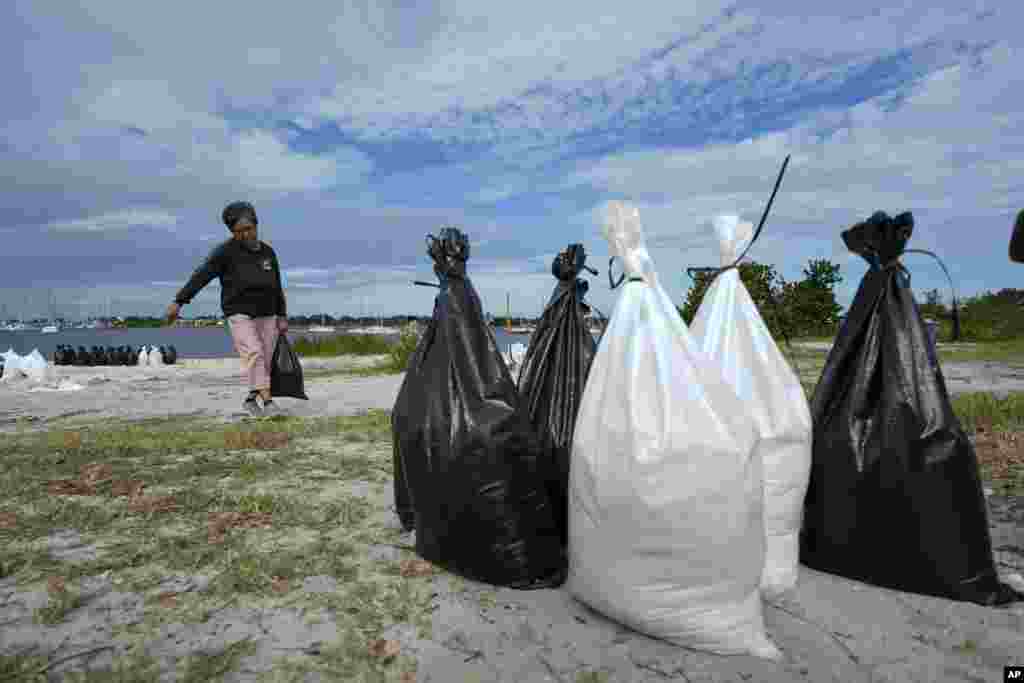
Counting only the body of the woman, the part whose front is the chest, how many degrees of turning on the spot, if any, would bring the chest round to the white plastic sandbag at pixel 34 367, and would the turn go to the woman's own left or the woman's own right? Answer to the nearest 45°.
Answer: approximately 135° to the woman's own right

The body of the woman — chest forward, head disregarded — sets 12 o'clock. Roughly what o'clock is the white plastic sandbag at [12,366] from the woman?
The white plastic sandbag is roughly at 5 o'clock from the woman.

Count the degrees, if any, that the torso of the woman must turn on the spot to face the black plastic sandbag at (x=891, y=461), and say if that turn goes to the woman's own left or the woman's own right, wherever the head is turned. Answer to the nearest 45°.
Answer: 0° — they already face it

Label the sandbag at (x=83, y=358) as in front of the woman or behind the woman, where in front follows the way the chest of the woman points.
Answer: behind

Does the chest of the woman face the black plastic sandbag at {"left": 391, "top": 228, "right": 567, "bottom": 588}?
yes

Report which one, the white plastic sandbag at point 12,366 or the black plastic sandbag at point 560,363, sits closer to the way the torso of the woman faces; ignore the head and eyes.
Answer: the black plastic sandbag

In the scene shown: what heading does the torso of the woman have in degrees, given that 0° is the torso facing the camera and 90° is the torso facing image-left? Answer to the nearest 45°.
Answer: approximately 0°

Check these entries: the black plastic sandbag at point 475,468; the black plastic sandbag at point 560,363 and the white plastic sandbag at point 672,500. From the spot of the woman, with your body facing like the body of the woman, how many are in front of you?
3

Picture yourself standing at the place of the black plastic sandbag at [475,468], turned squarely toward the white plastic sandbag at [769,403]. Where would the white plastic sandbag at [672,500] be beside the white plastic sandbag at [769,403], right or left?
right

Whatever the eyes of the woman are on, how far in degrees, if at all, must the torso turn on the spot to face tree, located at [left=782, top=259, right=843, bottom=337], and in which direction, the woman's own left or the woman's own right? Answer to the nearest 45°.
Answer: approximately 135° to the woman's own left
